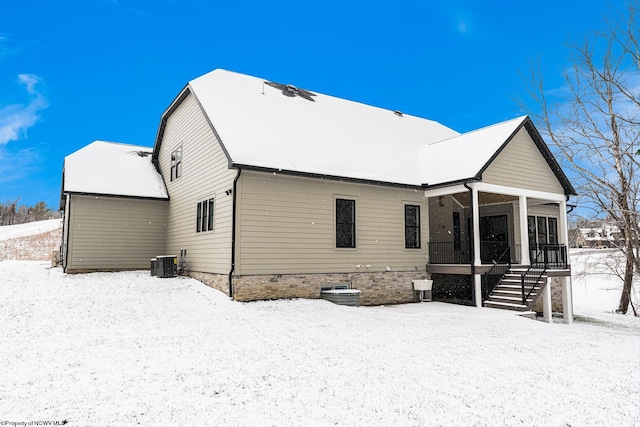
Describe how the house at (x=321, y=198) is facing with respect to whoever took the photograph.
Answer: facing away from the viewer and to the left of the viewer
